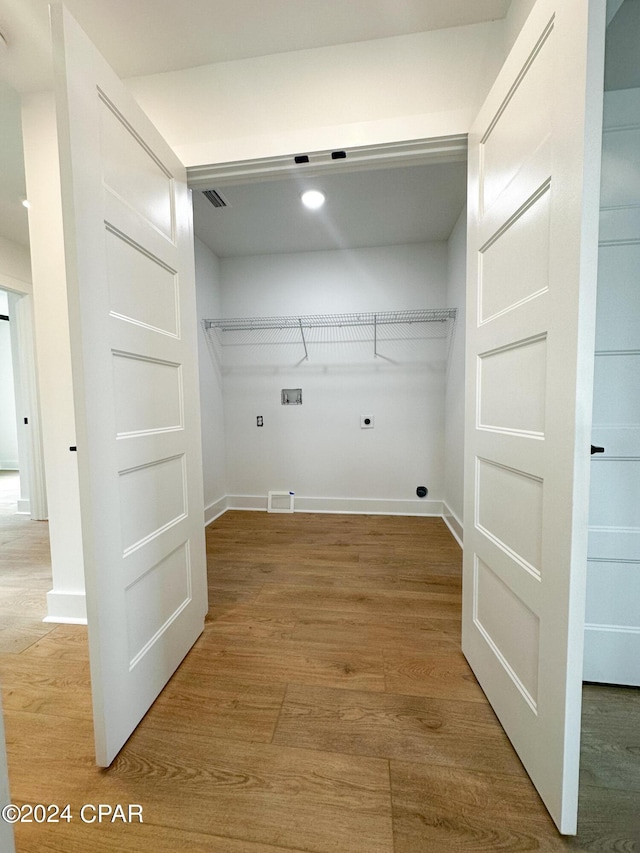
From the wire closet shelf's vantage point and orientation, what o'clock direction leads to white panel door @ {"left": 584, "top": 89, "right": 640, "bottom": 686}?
The white panel door is roughly at 11 o'clock from the wire closet shelf.

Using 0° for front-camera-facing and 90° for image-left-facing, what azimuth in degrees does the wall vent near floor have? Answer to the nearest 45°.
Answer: approximately 0°

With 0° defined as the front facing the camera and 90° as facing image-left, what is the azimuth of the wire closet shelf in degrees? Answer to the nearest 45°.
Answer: approximately 0°

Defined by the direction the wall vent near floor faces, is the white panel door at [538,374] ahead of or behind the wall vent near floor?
ahead

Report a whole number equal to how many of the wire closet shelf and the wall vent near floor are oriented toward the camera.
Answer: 2

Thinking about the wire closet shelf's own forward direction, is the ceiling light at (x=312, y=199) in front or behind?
in front
